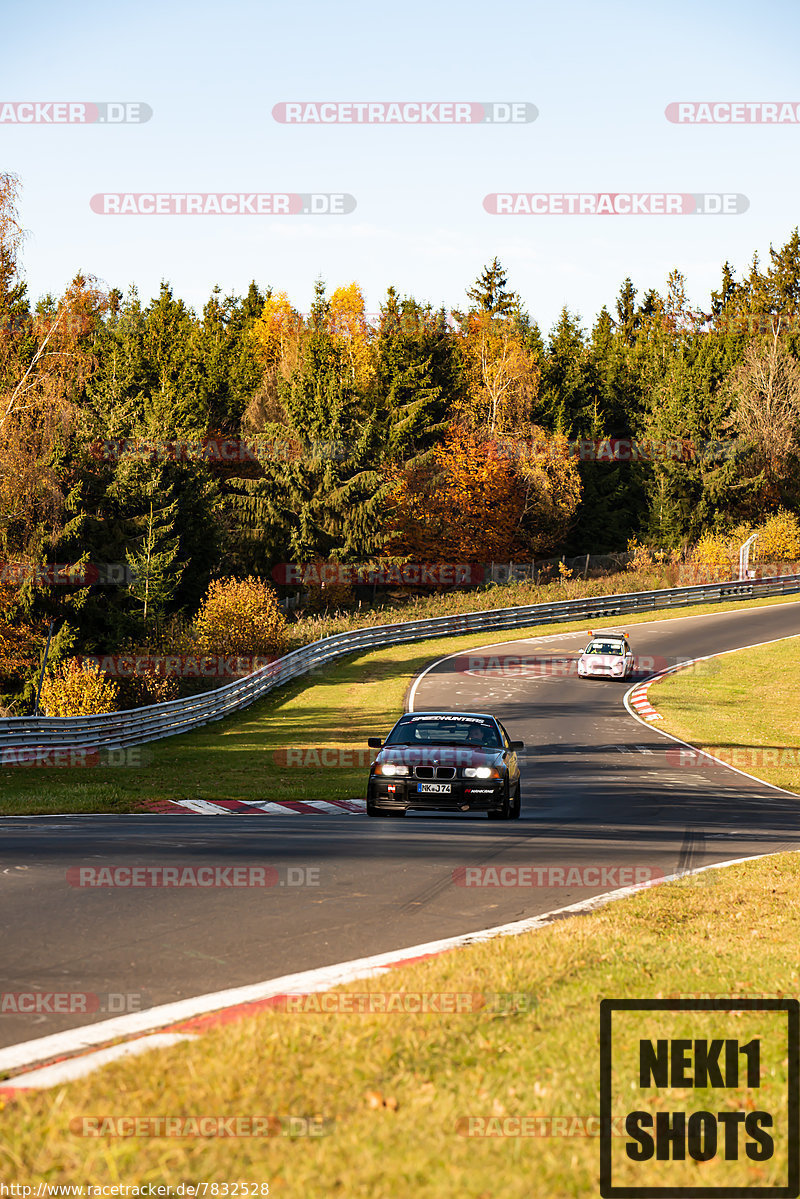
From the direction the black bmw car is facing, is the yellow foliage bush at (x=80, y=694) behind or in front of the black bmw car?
behind

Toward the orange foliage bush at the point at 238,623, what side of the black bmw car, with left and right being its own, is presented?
back

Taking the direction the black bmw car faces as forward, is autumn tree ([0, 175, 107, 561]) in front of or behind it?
behind

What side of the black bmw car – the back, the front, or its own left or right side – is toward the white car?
back

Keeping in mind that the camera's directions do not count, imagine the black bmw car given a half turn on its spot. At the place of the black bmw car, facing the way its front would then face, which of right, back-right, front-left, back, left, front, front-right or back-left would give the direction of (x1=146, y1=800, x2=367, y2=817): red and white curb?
front-left

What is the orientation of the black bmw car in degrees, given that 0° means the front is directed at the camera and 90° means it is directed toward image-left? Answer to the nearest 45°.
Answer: approximately 0°

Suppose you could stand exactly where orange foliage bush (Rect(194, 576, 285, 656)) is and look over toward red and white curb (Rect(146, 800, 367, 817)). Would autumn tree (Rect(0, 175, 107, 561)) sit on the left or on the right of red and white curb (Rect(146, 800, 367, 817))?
right
